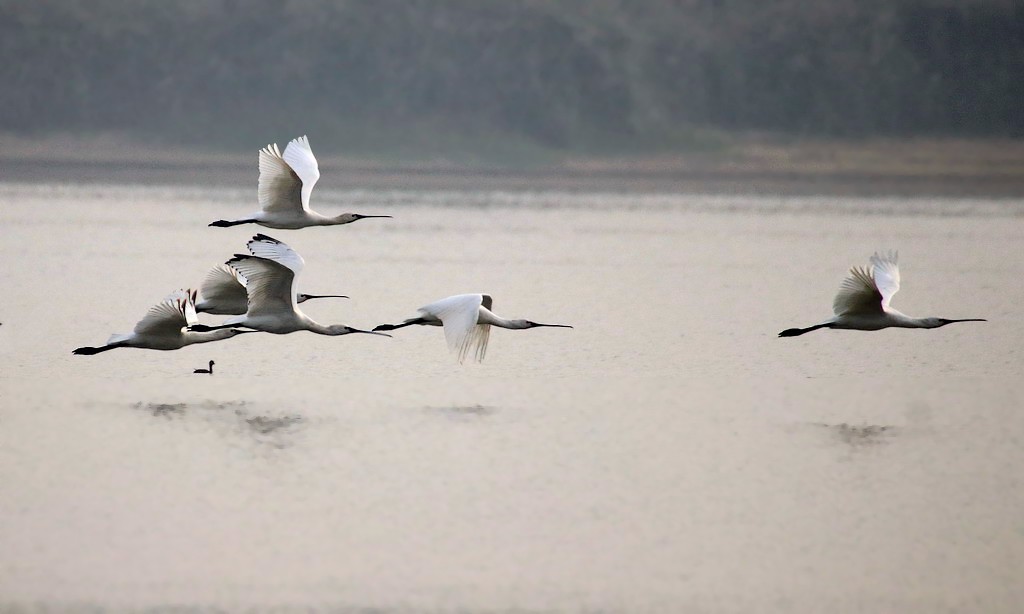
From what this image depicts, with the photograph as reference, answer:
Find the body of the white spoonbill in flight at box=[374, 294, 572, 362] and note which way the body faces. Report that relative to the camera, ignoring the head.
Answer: to the viewer's right

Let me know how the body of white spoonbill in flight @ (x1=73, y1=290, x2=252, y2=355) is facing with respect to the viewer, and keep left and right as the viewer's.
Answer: facing to the right of the viewer

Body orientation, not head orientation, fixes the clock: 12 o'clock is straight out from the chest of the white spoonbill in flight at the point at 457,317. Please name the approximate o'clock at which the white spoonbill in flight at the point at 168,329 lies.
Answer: the white spoonbill in flight at the point at 168,329 is roughly at 6 o'clock from the white spoonbill in flight at the point at 457,317.

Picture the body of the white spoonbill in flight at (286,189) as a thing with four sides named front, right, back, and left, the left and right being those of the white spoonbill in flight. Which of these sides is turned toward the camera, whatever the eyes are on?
right

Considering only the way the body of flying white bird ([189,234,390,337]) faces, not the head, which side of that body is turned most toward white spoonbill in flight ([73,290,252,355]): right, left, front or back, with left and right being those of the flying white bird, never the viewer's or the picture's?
back

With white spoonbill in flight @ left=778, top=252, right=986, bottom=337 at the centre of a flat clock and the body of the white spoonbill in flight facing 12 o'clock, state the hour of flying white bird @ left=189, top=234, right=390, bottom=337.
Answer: The flying white bird is roughly at 5 o'clock from the white spoonbill in flight.

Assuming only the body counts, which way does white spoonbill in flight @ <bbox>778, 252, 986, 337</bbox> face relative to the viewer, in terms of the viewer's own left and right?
facing to the right of the viewer

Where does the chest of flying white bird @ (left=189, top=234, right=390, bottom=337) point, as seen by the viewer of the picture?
to the viewer's right

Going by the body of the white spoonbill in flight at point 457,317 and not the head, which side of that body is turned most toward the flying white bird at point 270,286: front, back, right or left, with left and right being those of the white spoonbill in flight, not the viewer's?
back
